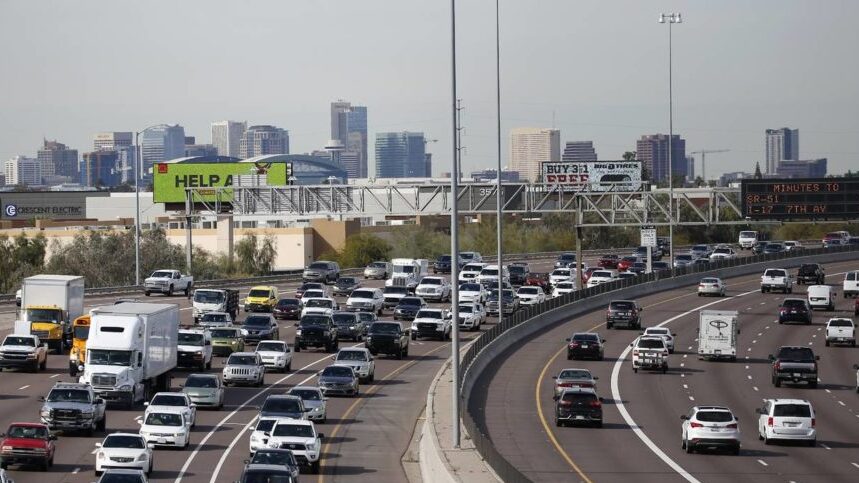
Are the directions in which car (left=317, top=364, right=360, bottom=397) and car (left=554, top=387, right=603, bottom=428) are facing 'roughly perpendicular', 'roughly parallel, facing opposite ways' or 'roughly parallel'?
roughly parallel, facing opposite ways

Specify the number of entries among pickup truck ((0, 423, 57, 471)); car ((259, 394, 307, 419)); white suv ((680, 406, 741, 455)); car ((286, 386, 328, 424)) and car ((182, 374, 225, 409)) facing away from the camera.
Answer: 1

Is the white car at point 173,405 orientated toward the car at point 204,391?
no

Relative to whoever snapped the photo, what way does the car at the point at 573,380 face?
facing away from the viewer

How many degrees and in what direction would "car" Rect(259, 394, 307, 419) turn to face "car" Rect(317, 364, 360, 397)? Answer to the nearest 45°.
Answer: approximately 180°

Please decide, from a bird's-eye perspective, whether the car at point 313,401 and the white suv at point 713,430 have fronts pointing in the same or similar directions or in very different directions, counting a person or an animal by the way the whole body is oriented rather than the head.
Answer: very different directions

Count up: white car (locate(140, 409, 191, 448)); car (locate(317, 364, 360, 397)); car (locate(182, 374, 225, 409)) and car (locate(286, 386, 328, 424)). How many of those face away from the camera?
0

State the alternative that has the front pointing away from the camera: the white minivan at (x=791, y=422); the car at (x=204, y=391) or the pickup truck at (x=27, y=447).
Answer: the white minivan

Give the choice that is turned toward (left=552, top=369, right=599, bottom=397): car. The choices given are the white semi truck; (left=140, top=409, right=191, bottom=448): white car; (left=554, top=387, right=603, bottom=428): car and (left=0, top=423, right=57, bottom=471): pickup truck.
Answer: (left=554, top=387, right=603, bottom=428): car

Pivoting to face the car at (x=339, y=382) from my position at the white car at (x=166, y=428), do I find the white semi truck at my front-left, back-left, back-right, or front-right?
front-left

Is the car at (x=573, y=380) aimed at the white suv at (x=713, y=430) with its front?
no

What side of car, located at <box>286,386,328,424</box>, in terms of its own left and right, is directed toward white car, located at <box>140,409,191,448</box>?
front

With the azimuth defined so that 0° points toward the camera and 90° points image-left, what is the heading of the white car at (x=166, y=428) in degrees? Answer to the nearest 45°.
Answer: approximately 0°

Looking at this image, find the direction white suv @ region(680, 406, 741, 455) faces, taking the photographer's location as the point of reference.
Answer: facing away from the viewer

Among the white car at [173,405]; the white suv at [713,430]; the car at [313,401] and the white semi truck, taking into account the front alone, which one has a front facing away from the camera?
the white suv

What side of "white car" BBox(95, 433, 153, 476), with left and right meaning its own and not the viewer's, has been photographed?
front
